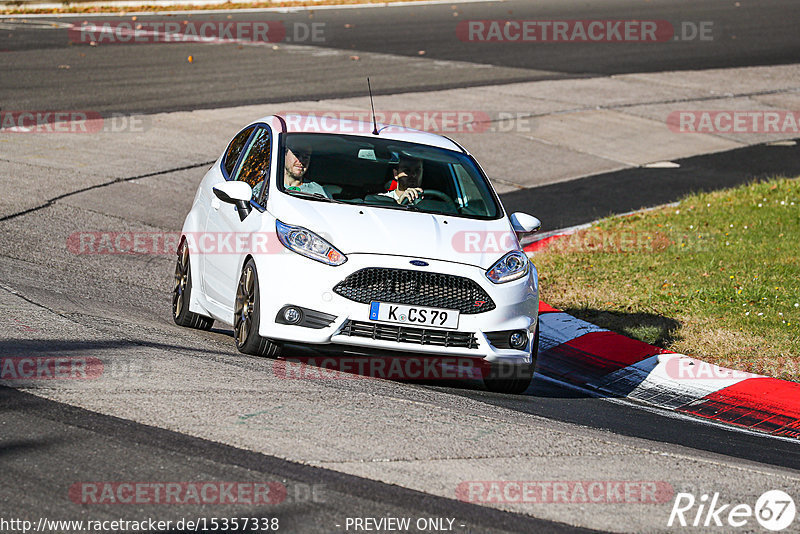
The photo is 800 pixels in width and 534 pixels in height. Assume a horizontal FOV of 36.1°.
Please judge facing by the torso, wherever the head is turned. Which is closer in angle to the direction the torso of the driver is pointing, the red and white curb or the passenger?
the red and white curb

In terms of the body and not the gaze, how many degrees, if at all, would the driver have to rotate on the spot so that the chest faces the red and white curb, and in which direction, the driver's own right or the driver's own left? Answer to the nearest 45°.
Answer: approximately 45° to the driver's own left

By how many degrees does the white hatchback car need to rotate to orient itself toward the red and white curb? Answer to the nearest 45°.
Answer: approximately 45° to its left

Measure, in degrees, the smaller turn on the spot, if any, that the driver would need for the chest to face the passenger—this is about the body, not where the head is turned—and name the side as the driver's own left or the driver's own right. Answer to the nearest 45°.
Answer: approximately 135° to the driver's own right

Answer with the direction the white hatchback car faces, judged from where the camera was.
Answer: facing the viewer and to the right of the viewer

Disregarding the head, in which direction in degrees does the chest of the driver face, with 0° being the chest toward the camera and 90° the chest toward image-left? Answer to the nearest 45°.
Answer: approximately 315°
